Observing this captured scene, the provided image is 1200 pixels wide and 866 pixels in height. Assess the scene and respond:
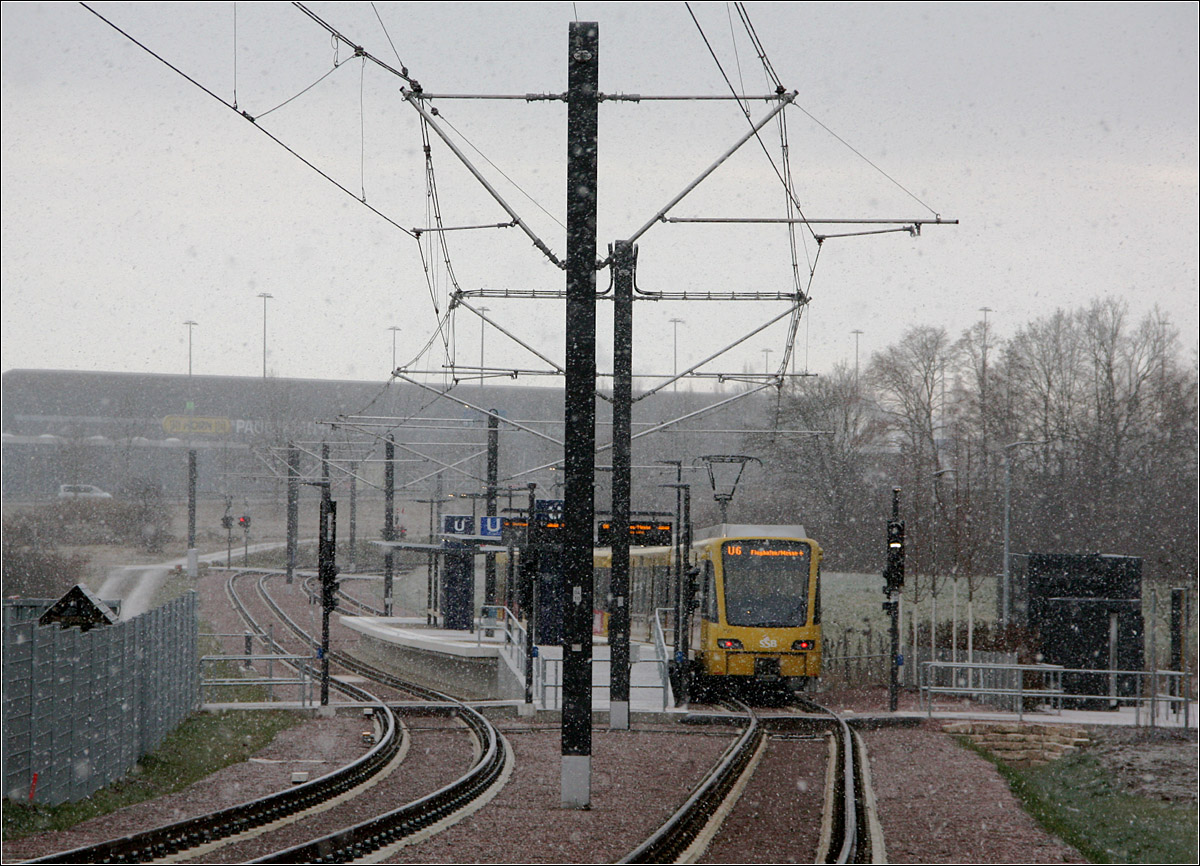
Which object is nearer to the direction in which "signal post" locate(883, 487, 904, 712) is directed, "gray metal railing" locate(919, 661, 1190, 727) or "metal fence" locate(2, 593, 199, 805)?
the metal fence

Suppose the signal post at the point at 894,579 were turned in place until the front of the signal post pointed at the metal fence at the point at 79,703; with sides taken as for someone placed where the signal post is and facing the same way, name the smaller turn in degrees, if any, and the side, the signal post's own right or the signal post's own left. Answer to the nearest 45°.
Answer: approximately 45° to the signal post's own right

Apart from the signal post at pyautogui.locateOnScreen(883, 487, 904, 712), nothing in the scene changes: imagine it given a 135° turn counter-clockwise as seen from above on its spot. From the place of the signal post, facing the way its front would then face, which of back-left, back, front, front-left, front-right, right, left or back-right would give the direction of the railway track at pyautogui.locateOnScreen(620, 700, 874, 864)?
back-right

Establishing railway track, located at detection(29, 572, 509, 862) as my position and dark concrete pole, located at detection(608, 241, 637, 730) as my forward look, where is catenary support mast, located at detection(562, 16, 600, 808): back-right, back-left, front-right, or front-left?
front-right

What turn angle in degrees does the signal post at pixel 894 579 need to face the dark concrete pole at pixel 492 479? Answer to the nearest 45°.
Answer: approximately 135° to its right

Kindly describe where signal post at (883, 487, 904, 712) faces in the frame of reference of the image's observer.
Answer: facing the viewer

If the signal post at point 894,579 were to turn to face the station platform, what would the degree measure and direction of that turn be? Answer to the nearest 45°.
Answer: approximately 135° to its right

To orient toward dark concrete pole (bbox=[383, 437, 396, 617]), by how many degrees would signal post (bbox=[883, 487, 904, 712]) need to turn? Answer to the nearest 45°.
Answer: approximately 135° to its right

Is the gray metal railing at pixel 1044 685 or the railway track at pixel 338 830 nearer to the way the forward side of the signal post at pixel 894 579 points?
the railway track

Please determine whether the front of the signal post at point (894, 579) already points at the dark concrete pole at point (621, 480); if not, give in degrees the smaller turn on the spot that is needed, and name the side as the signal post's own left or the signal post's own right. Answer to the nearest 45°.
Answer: approximately 45° to the signal post's own right
